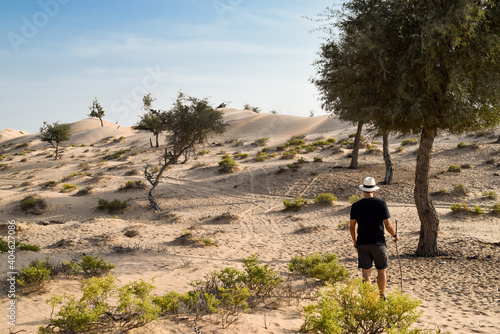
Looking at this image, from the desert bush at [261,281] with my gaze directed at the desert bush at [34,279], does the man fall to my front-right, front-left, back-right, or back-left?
back-right

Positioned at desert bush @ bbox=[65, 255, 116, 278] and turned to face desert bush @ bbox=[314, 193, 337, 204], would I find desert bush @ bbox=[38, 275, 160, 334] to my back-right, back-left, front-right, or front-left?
back-right

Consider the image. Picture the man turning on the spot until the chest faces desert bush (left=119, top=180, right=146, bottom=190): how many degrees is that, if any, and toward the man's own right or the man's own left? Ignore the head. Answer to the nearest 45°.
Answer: approximately 45° to the man's own left

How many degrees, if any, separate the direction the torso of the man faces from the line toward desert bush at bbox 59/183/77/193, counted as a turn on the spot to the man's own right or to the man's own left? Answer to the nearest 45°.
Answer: approximately 45° to the man's own left

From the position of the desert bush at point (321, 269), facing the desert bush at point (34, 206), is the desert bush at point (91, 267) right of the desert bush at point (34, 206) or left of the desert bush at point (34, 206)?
left

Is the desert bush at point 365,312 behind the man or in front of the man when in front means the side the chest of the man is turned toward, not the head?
behind

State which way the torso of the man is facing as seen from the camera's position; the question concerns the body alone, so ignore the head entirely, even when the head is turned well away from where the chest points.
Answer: away from the camera

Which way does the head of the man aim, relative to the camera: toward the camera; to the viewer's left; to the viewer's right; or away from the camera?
away from the camera

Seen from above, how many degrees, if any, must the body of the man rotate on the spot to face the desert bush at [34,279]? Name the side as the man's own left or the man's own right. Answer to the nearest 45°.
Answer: approximately 90° to the man's own left

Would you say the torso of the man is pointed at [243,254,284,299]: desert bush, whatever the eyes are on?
no

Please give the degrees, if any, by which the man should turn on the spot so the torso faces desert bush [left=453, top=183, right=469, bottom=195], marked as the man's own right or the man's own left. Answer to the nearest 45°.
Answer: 0° — they already face it

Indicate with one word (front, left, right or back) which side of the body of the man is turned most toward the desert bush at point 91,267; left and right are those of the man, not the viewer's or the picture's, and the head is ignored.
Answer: left

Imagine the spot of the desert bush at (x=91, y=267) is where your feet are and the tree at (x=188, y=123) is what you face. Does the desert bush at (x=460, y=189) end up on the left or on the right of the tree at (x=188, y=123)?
right

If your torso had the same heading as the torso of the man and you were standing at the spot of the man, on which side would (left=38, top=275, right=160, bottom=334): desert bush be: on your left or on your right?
on your left

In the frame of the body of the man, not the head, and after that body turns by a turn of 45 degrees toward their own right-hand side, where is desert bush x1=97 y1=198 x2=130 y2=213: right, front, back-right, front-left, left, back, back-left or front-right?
left
